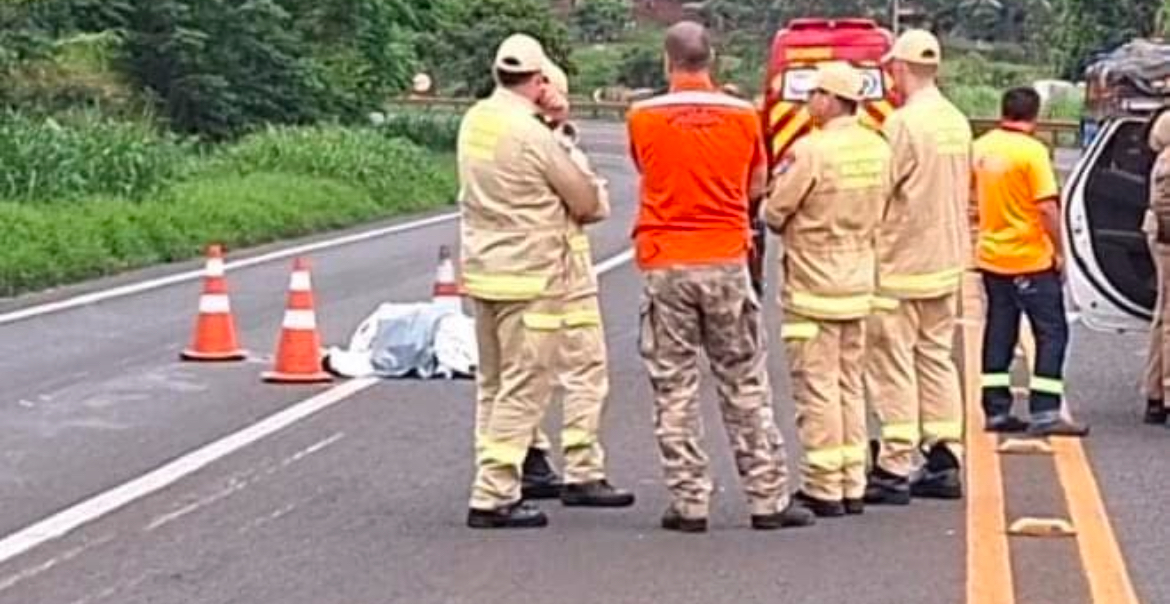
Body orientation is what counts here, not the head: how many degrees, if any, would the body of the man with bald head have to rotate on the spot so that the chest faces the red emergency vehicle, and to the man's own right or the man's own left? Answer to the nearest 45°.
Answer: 0° — they already face it

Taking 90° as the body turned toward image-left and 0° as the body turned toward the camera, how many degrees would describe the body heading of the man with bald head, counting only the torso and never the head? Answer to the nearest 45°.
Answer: approximately 180°

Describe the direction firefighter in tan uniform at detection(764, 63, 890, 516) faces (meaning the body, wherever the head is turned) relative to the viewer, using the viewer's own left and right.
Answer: facing away from the viewer and to the left of the viewer

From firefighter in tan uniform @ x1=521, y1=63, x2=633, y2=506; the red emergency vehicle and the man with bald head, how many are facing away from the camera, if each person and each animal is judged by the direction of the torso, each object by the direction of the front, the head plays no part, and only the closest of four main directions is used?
2

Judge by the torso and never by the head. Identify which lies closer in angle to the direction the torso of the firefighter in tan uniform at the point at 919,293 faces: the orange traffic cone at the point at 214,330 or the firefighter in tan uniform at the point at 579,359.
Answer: the orange traffic cone

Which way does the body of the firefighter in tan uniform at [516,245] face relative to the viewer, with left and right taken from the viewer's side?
facing away from the viewer and to the right of the viewer

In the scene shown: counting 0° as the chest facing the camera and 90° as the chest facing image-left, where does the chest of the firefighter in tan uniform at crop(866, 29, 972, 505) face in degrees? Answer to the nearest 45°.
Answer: approximately 135°

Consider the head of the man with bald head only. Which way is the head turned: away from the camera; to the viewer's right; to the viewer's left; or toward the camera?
away from the camera

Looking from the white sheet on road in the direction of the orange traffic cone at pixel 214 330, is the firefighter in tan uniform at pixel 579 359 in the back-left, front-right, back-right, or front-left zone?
back-left

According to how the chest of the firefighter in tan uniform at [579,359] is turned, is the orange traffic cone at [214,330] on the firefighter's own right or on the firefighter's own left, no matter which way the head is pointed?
on the firefighter's own left
